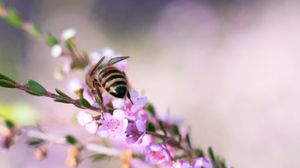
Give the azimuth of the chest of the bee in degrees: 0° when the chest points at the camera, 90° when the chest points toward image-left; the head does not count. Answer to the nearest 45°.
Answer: approximately 135°
